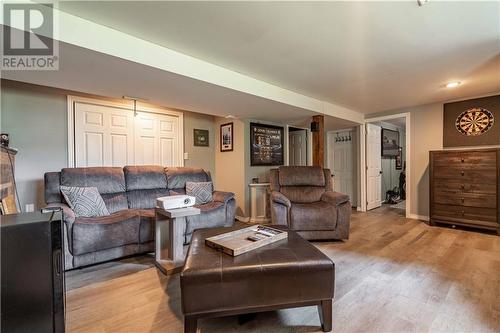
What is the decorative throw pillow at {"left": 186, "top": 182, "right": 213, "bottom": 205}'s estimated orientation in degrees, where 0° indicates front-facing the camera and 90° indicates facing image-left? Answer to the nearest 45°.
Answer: approximately 0°

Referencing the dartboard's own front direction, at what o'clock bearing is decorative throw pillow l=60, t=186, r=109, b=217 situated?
The decorative throw pillow is roughly at 1 o'clock from the dartboard.

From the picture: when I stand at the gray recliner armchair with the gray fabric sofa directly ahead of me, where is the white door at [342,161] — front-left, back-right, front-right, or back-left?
back-right

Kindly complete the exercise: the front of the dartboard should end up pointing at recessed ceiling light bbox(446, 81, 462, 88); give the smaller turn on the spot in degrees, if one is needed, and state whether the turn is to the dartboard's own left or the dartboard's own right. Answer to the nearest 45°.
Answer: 0° — it already faces it

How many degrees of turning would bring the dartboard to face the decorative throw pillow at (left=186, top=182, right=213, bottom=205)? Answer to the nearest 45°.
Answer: approximately 45° to its right

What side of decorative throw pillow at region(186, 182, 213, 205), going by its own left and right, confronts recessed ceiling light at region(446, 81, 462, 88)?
left

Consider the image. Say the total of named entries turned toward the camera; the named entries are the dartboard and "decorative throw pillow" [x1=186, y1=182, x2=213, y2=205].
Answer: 2

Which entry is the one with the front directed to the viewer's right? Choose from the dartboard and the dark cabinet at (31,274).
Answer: the dark cabinet

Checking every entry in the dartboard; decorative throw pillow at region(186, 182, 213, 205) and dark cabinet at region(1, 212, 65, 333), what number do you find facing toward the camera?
2

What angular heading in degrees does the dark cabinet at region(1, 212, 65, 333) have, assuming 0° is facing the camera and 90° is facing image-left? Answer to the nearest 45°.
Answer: approximately 270°

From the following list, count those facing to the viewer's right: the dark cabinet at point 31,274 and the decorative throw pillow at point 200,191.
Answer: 1

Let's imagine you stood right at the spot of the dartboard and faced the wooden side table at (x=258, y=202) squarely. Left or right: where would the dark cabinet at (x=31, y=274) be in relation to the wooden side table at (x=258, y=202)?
left

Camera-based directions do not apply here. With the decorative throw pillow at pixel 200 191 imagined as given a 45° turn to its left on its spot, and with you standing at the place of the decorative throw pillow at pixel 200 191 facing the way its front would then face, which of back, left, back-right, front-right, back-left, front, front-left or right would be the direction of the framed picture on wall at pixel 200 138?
back-left

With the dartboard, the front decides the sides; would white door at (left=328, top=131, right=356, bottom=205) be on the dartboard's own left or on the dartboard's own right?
on the dartboard's own right
